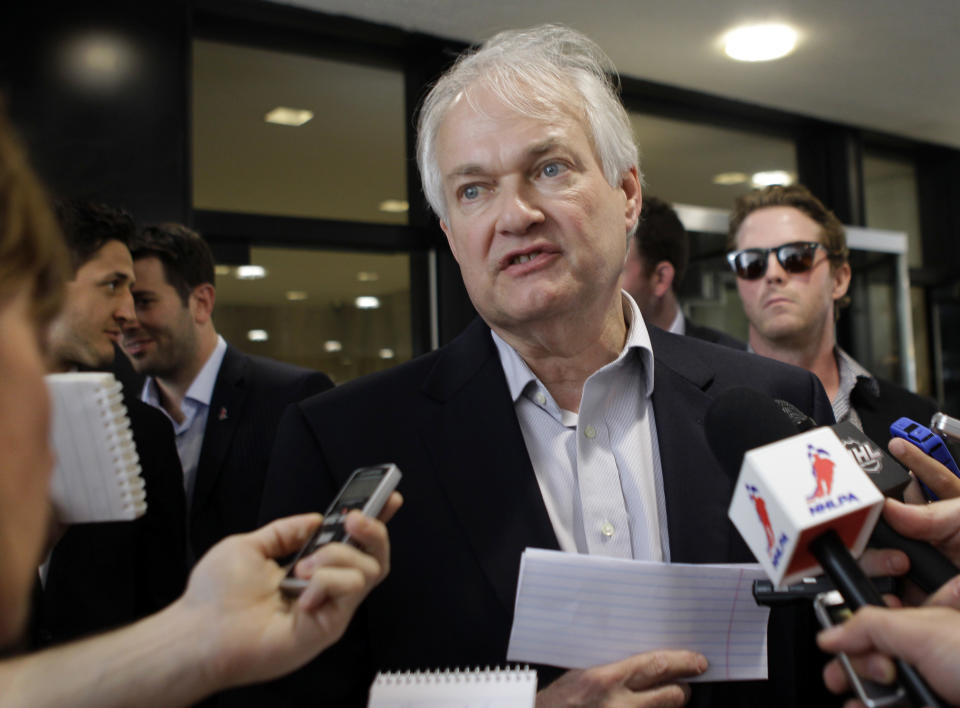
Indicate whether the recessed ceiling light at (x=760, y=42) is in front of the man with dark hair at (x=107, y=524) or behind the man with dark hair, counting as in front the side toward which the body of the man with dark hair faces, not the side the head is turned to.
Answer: in front

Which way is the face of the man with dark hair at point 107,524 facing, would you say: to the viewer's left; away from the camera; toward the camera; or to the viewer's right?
to the viewer's right

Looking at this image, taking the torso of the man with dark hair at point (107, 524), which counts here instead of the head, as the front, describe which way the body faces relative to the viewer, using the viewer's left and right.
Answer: facing to the right of the viewer

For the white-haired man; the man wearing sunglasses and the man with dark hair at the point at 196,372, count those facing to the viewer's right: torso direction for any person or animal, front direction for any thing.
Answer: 0

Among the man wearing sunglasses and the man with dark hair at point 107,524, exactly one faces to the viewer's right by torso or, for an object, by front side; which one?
the man with dark hair

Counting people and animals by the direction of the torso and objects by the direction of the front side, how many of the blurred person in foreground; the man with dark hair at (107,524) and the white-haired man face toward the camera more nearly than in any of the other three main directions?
1

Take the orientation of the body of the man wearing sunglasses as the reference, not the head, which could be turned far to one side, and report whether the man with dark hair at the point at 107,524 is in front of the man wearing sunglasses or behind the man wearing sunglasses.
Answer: in front

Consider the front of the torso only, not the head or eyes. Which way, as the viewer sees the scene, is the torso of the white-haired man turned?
toward the camera

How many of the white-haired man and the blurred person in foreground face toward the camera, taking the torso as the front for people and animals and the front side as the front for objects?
1

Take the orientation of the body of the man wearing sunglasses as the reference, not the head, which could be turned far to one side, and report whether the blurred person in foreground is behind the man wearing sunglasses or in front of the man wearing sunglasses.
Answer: in front

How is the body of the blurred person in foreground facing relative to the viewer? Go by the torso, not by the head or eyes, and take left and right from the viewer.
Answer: facing away from the viewer and to the right of the viewer
